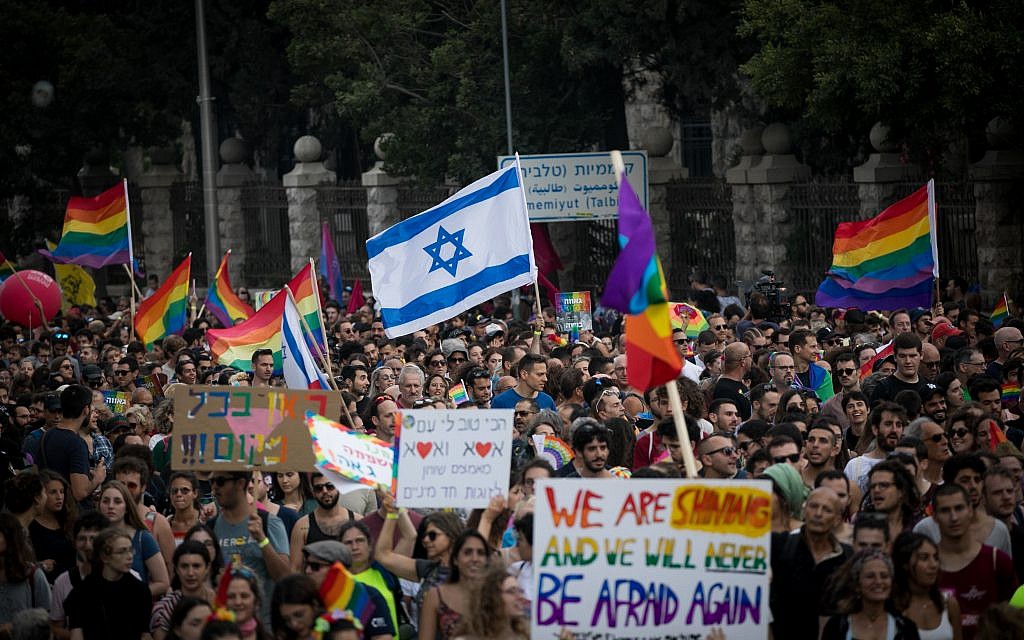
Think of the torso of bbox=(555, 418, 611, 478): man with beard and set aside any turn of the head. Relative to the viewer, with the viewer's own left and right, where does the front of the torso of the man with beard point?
facing the viewer and to the right of the viewer

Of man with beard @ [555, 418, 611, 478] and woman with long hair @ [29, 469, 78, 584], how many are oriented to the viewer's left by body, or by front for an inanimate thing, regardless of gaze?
0

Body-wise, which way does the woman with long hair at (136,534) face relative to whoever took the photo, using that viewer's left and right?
facing the viewer and to the left of the viewer

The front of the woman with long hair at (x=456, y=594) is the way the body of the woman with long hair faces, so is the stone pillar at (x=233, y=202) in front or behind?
behind

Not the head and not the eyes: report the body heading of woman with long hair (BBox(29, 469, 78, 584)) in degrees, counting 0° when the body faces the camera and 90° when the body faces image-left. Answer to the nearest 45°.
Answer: approximately 315°

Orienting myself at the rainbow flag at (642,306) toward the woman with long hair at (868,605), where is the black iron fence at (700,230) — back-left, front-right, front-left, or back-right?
back-left
